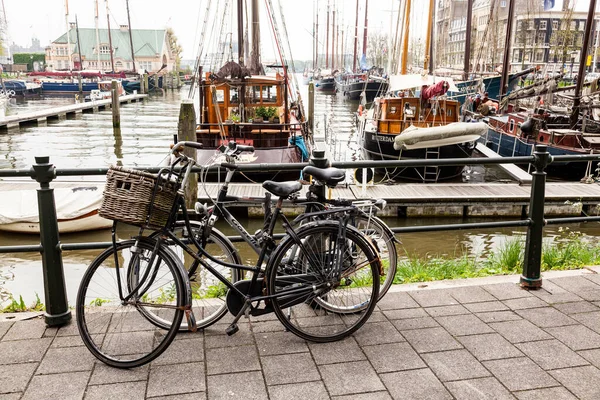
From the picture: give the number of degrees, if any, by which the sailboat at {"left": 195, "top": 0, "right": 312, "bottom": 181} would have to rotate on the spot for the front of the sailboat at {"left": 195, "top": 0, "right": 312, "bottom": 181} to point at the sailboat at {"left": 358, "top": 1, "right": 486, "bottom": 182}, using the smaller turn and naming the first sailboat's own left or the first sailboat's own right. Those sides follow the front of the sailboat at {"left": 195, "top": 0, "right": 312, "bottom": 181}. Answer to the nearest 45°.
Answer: approximately 90° to the first sailboat's own right

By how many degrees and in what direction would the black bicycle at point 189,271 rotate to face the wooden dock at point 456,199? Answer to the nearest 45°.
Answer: approximately 135° to its right

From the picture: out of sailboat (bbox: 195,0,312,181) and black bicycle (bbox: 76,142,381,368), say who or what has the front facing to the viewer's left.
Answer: the black bicycle

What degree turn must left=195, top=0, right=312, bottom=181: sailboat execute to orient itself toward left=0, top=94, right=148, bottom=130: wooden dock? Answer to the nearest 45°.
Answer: approximately 45° to its left

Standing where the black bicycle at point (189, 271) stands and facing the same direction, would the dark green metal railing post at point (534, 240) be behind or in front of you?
behind

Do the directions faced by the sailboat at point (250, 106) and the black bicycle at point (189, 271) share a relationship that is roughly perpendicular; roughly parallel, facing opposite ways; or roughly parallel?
roughly perpendicular

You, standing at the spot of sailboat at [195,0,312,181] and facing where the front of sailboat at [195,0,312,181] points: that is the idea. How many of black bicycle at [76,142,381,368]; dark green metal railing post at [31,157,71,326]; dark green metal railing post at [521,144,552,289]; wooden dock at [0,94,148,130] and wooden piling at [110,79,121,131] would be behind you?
3

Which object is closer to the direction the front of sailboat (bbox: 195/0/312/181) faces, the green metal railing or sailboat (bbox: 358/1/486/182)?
the sailboat

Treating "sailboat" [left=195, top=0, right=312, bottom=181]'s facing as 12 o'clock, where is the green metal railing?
The green metal railing is roughly at 6 o'clock from the sailboat.

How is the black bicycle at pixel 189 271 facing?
to the viewer's left

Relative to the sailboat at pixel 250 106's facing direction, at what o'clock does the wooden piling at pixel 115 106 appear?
The wooden piling is roughly at 11 o'clock from the sailboat.

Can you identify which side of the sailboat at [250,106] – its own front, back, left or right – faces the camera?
back

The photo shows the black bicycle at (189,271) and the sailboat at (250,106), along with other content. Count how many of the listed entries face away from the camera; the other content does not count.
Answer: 1

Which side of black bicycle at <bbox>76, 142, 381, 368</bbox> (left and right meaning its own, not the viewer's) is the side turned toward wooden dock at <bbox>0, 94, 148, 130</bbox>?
right

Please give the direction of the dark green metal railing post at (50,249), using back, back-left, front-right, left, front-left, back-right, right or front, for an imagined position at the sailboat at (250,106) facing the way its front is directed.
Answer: back
